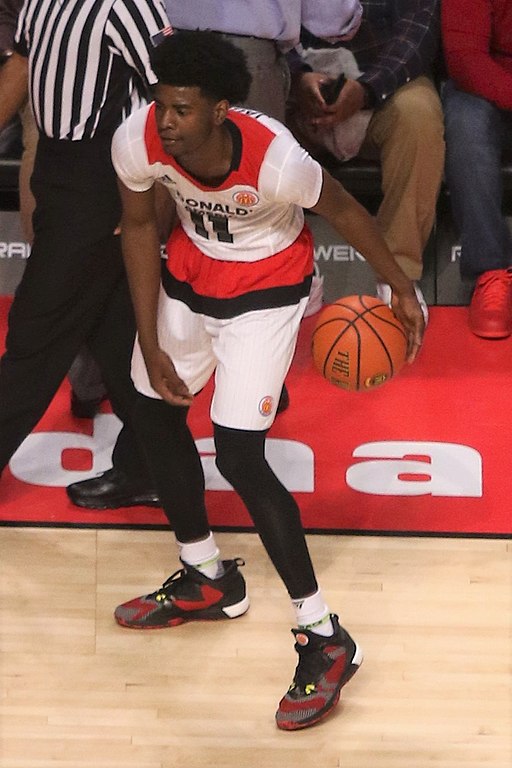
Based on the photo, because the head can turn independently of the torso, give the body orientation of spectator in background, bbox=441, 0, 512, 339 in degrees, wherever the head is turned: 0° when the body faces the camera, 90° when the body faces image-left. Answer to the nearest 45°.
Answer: approximately 0°

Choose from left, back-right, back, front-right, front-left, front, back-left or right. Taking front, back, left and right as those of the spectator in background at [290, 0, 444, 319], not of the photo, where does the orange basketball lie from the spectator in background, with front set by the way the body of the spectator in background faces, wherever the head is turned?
front-left

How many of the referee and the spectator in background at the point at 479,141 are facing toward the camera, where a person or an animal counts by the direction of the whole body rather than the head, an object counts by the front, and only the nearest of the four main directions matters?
1

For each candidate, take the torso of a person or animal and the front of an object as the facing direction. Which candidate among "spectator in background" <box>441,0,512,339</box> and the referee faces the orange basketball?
the spectator in background

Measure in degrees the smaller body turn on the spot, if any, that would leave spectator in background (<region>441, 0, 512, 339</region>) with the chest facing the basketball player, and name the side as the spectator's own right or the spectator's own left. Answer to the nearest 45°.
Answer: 0° — they already face them

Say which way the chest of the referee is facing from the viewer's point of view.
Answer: to the viewer's left

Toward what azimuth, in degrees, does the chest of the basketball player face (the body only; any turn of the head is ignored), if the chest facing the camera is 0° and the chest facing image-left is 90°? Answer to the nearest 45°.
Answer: approximately 45°

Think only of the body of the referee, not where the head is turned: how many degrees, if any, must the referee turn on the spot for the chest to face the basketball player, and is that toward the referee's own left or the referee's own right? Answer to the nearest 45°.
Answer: approximately 135° to the referee's own left

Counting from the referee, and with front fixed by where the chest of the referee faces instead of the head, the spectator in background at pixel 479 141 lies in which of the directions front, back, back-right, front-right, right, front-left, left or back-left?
back-right

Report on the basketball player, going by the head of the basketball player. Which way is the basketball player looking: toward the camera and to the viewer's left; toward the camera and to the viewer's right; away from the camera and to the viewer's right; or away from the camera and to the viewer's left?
toward the camera and to the viewer's left

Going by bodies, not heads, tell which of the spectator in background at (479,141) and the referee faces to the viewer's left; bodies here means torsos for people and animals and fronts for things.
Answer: the referee
